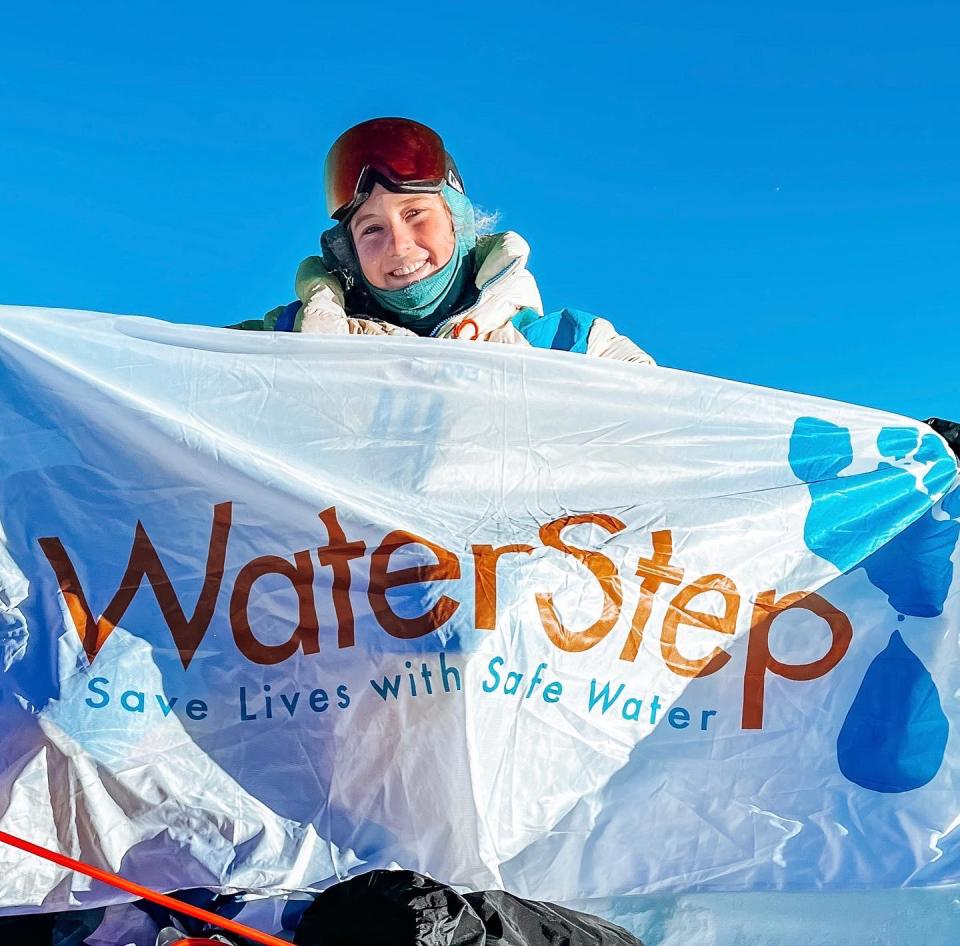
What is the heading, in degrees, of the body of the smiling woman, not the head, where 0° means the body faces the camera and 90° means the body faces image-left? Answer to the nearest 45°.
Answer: approximately 0°
